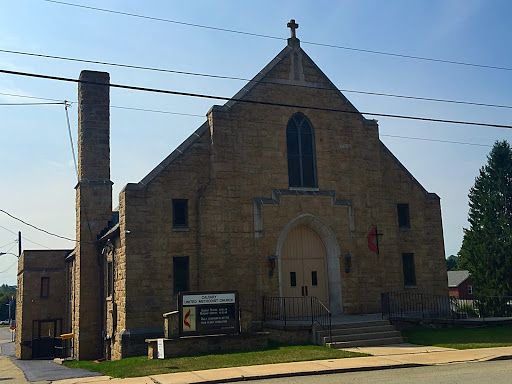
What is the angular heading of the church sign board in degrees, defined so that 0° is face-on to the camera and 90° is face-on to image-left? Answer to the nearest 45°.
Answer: approximately 0°

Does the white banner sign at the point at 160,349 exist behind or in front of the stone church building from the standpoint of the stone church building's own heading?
in front

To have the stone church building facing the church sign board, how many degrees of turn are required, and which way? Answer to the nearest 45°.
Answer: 0° — it already faces it

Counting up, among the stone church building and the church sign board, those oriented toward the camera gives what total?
2

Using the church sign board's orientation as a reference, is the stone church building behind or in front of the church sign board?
behind

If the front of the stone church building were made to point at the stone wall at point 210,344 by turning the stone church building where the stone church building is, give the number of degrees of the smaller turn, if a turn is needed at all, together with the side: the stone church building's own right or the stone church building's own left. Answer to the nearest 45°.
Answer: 0° — it already faces it
